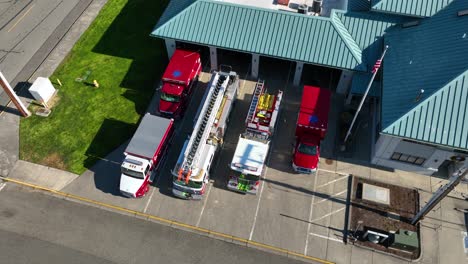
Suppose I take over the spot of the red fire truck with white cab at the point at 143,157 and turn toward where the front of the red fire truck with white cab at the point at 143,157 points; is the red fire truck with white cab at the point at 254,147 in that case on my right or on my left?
on my left

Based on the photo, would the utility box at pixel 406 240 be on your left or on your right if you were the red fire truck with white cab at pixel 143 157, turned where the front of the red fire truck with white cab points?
on your left

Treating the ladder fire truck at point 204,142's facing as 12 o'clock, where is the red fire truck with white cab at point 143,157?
The red fire truck with white cab is roughly at 3 o'clock from the ladder fire truck.

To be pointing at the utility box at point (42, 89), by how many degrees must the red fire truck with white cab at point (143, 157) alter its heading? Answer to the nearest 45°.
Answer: approximately 90° to its right

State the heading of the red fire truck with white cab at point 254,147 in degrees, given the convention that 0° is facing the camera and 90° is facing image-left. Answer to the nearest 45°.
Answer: approximately 0°

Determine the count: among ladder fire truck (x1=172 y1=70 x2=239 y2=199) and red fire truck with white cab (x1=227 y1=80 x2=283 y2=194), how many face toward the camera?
2

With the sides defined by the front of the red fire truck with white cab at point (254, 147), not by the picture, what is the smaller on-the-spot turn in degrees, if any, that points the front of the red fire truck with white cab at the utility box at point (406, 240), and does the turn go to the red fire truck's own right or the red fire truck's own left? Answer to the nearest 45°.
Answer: approximately 45° to the red fire truck's own left

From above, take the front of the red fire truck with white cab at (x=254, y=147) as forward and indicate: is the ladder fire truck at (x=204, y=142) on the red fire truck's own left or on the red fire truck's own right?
on the red fire truck's own right

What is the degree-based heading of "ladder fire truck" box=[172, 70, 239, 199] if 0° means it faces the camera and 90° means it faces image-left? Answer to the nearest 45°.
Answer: approximately 0°

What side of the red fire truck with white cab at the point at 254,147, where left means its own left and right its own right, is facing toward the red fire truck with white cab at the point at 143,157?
right
